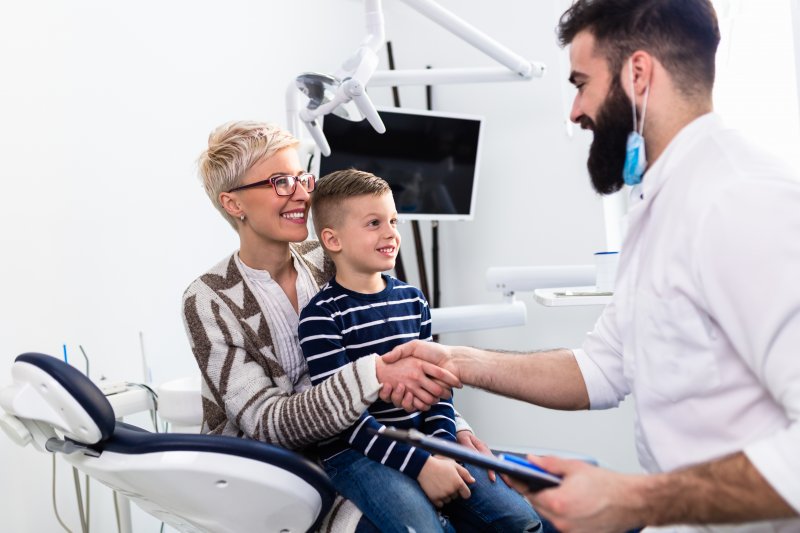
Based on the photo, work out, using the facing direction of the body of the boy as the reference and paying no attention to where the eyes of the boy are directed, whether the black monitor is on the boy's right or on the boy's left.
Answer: on the boy's left

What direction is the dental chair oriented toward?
to the viewer's right

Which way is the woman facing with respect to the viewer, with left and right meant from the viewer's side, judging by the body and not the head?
facing the viewer and to the right of the viewer

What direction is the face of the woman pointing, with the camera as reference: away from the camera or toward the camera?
toward the camera
